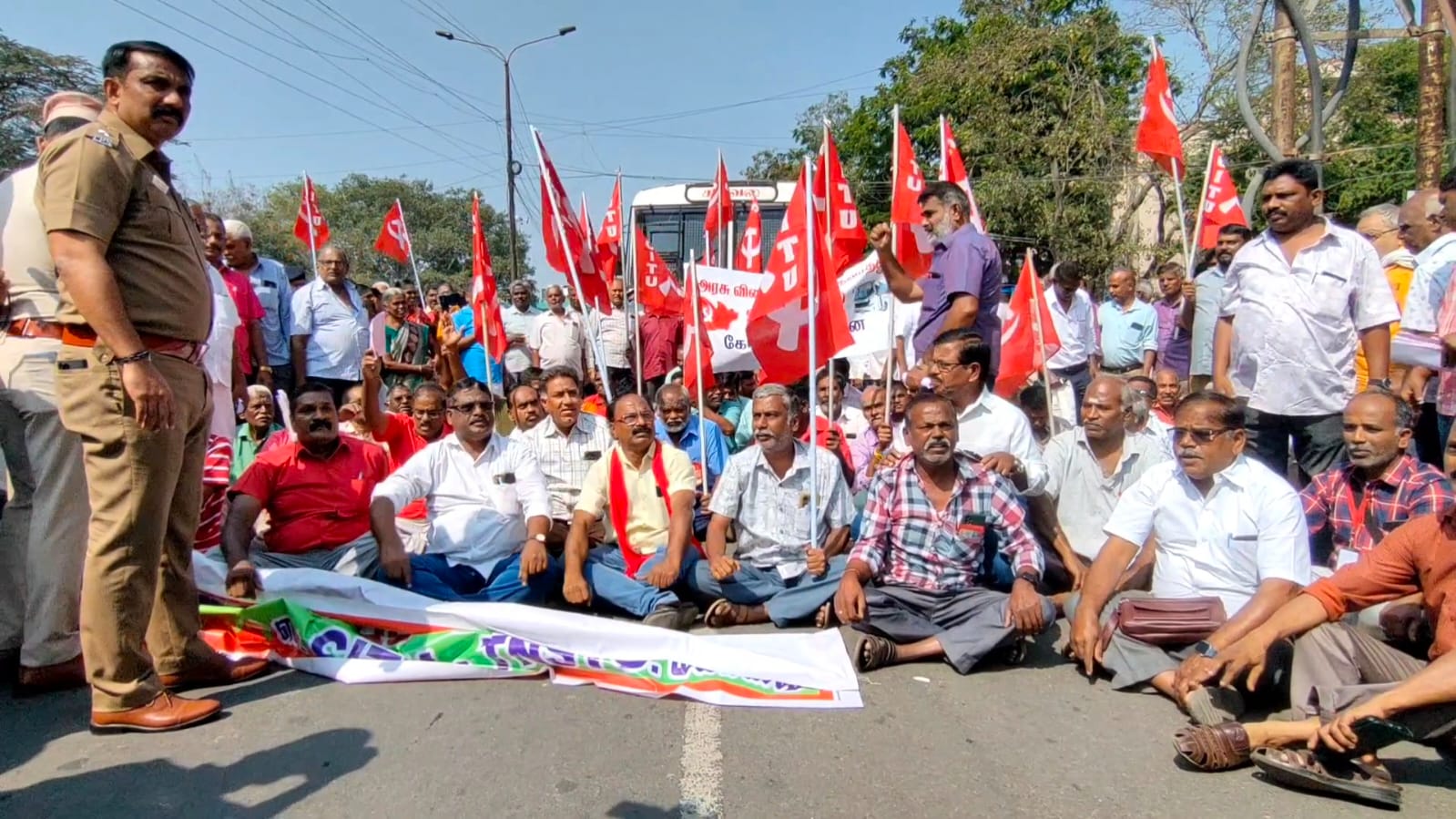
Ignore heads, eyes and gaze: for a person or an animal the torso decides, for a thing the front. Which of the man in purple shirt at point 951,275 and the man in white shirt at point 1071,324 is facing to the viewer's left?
the man in purple shirt

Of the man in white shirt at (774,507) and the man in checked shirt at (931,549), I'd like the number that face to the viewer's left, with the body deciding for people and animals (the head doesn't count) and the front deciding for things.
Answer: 0

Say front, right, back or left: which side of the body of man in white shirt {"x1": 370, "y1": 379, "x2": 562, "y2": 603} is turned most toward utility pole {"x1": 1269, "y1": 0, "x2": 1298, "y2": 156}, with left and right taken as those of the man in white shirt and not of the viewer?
left

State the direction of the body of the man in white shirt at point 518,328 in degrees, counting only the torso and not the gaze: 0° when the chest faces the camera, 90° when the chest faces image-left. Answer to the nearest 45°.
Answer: approximately 0°

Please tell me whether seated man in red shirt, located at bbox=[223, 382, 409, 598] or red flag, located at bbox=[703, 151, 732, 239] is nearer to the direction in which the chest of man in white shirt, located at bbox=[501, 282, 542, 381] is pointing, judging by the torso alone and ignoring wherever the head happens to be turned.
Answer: the seated man in red shirt

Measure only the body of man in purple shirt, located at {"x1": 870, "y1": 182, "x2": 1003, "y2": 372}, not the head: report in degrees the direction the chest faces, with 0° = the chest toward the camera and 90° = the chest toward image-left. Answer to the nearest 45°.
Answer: approximately 90°

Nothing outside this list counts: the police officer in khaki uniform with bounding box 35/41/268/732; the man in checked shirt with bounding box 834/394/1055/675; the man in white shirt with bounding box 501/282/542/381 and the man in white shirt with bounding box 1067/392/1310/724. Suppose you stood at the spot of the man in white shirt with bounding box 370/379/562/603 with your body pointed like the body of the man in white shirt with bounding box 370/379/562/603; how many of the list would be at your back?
1

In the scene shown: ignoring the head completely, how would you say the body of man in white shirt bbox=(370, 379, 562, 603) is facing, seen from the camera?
toward the camera

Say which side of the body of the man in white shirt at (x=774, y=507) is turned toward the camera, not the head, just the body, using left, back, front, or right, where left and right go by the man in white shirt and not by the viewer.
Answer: front

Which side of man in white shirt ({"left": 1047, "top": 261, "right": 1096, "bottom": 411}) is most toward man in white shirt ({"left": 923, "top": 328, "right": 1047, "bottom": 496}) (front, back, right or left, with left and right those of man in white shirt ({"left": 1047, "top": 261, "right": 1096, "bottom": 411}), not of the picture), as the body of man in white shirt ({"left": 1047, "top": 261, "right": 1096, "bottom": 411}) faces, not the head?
front

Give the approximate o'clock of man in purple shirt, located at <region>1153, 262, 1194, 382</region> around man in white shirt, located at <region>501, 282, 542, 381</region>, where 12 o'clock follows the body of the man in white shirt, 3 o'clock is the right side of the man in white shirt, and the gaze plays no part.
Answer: The man in purple shirt is roughly at 10 o'clock from the man in white shirt.

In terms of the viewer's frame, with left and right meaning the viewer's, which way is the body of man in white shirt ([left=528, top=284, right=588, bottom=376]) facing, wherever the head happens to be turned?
facing the viewer
